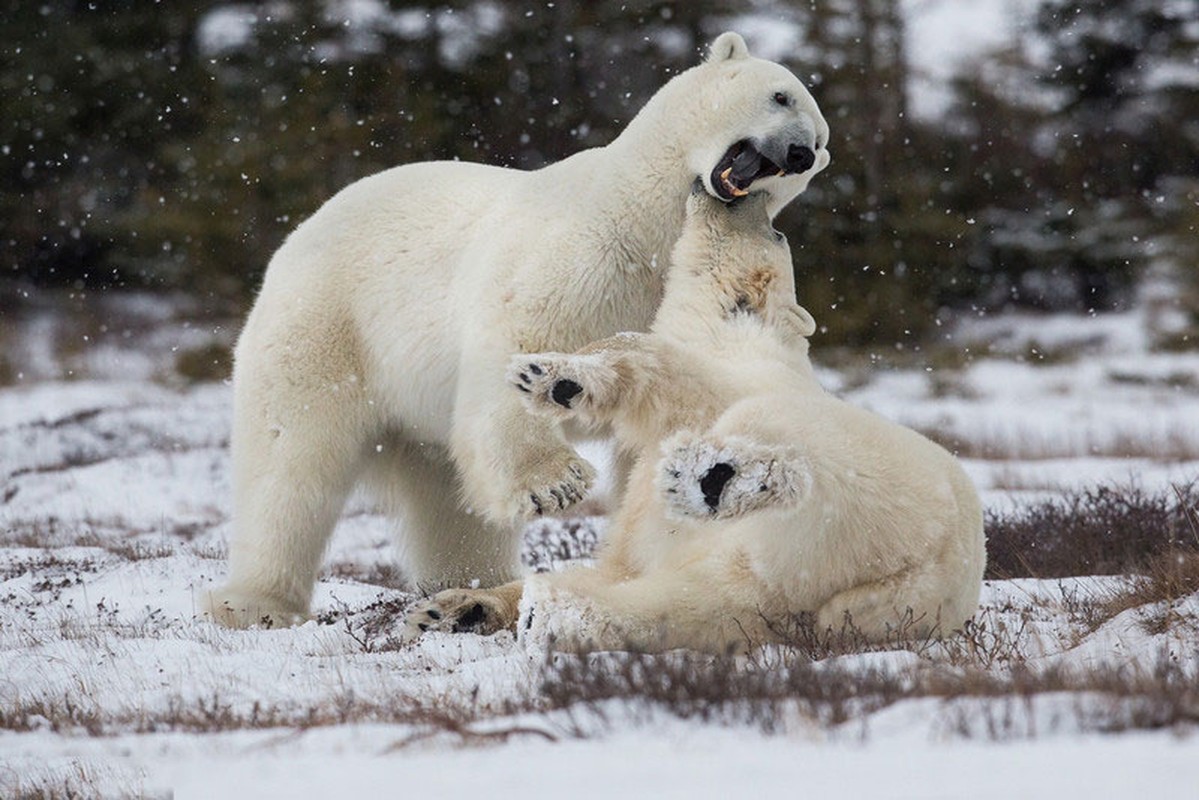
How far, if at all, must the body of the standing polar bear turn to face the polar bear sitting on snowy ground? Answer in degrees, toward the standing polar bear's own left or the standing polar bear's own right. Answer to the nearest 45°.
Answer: approximately 45° to the standing polar bear's own right

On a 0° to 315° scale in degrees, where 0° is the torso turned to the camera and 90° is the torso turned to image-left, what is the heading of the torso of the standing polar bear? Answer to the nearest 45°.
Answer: approximately 270°
